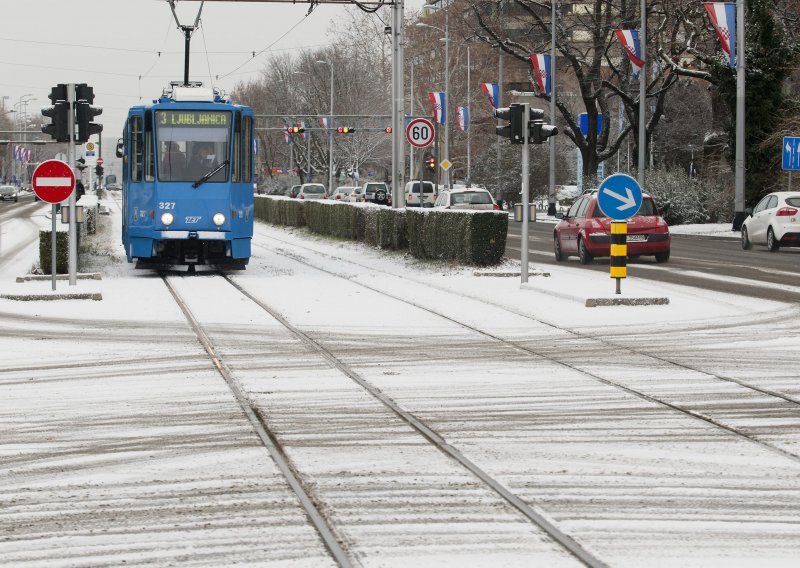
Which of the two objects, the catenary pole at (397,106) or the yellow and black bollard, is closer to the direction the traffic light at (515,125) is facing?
the catenary pole

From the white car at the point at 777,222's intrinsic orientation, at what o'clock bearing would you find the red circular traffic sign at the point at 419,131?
The red circular traffic sign is roughly at 9 o'clock from the white car.

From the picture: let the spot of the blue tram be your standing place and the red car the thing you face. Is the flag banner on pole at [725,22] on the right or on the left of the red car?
left
